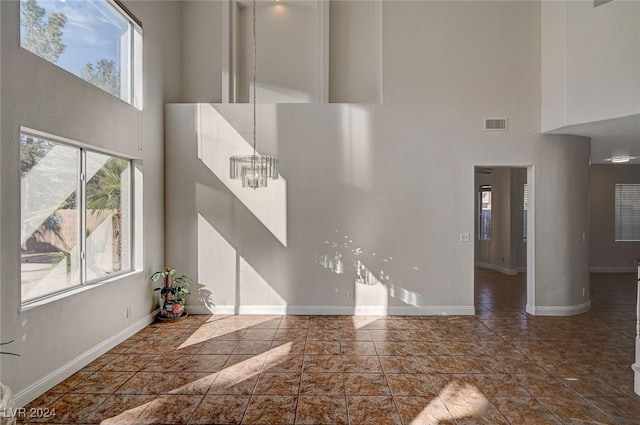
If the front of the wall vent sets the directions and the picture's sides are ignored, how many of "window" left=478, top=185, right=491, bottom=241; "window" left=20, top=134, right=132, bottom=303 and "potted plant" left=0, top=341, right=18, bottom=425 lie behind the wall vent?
1

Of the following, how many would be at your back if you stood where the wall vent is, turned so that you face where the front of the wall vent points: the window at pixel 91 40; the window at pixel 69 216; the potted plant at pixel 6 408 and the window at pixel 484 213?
1

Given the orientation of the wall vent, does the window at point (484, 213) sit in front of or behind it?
behind

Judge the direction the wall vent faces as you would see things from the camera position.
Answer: facing the viewer

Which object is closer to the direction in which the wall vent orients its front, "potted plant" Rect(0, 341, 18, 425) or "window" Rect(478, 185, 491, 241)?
the potted plant

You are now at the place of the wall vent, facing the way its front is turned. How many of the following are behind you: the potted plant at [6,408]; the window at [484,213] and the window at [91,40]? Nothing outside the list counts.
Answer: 1

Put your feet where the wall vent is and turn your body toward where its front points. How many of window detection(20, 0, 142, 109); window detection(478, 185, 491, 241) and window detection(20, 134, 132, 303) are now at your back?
1

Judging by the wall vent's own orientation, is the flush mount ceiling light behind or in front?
behind

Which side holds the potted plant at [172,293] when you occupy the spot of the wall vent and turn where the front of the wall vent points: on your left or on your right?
on your right

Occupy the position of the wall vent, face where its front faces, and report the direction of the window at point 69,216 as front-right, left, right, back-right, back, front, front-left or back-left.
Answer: front-right

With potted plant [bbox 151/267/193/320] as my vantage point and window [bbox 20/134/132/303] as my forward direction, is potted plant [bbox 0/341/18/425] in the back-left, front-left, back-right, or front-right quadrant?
front-left

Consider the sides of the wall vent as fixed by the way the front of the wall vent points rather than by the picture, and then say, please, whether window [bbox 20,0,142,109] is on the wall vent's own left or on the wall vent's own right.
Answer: on the wall vent's own right
